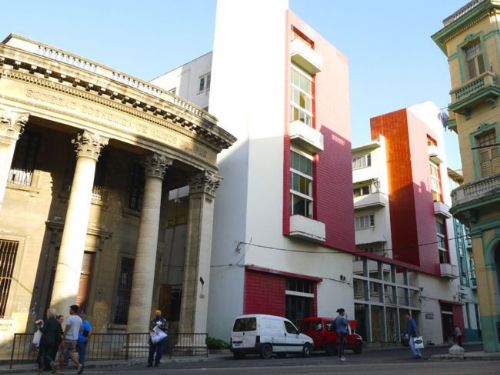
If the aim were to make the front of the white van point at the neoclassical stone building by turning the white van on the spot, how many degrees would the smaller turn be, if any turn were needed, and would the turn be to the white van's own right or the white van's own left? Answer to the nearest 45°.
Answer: approximately 135° to the white van's own left

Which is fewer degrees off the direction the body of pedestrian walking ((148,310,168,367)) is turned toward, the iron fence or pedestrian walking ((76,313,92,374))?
the pedestrian walking

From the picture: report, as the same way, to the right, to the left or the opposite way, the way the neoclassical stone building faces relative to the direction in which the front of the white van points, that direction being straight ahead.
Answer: to the right

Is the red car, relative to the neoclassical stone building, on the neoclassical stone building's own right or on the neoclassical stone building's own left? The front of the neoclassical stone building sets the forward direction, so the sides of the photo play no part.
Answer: on the neoclassical stone building's own left

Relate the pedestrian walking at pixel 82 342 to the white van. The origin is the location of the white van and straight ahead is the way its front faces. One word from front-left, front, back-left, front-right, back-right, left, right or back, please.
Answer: back

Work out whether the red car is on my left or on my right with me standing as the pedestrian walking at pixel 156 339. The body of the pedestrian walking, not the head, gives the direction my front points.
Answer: on my left

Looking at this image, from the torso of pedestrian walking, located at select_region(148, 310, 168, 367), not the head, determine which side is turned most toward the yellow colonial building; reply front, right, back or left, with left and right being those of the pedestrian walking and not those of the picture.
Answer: left

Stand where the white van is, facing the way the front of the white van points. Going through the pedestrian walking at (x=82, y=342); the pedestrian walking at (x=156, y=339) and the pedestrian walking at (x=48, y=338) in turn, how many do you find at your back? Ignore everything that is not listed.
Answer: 3

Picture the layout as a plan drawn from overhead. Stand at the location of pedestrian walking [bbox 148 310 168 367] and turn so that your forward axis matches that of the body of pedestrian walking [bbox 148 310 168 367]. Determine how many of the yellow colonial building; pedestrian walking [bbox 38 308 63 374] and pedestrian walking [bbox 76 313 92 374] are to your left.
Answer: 1
